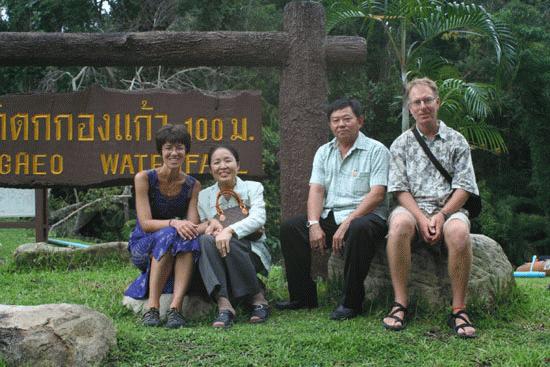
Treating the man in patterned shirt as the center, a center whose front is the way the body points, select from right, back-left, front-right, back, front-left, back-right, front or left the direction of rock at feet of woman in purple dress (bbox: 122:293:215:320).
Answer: right

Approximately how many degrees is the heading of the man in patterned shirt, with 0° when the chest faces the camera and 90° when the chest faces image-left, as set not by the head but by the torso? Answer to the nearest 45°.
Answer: approximately 0°

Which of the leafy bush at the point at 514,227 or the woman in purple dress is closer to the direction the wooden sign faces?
the woman in purple dress

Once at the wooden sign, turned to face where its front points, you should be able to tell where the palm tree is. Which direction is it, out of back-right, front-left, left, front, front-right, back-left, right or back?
back-left

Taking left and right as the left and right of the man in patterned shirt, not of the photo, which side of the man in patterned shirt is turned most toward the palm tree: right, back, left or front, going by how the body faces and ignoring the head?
back

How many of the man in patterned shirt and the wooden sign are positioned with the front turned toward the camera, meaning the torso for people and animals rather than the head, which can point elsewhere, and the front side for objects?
2

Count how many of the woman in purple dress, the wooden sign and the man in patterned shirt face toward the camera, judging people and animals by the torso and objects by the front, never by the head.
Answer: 3

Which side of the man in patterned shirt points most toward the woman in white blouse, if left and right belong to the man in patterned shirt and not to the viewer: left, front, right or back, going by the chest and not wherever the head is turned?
right
